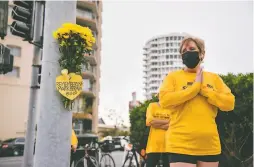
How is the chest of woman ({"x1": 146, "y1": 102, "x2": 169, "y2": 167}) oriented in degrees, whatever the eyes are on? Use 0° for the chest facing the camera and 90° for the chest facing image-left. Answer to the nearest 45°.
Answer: approximately 315°

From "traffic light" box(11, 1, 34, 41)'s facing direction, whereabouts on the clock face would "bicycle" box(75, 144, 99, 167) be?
The bicycle is roughly at 4 o'clock from the traffic light.

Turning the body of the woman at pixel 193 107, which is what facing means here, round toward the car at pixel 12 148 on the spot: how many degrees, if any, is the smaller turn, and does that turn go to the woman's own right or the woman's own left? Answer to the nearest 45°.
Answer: approximately 135° to the woman's own right

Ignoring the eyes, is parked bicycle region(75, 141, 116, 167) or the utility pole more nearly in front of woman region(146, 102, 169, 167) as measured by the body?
the utility pole

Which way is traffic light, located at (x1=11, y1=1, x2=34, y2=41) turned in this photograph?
to the viewer's left

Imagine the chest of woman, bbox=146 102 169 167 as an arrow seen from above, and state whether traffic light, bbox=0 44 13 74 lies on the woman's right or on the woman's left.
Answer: on the woman's right
